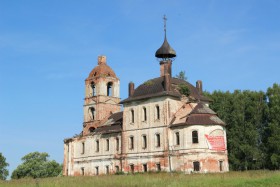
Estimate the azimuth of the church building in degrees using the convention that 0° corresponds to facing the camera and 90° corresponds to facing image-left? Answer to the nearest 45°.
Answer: approximately 135°

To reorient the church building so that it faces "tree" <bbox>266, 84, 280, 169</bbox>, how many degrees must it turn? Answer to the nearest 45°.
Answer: approximately 135° to its right
